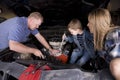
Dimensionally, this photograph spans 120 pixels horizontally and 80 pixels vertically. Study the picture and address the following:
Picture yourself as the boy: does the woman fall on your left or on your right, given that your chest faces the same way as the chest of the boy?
on your left

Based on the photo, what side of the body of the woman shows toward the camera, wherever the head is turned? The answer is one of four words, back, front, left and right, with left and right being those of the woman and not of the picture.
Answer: left

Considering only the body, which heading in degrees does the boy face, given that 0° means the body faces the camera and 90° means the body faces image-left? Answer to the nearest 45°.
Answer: approximately 45°
